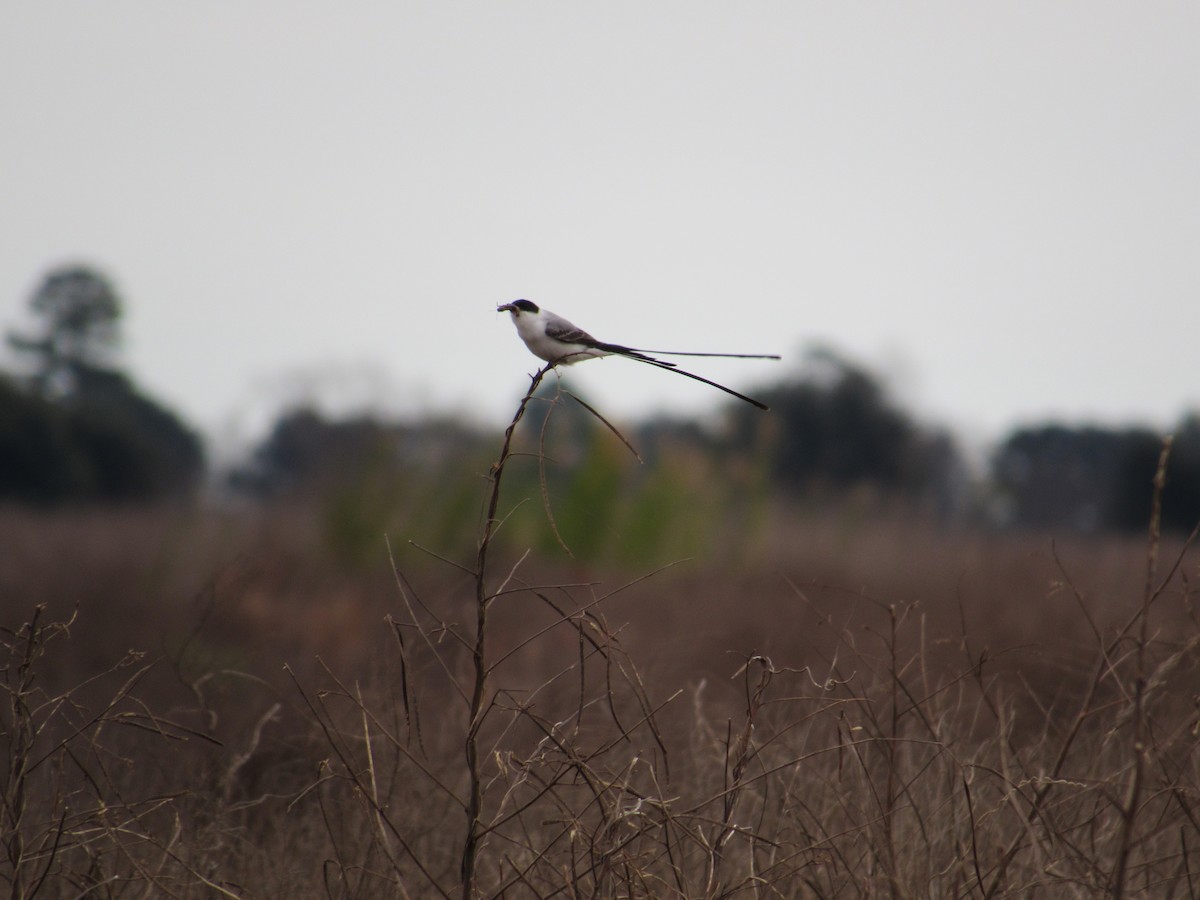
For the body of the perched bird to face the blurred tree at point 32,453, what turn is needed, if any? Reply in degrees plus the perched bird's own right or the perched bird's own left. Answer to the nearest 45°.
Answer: approximately 45° to the perched bird's own right

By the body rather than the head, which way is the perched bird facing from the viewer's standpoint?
to the viewer's left

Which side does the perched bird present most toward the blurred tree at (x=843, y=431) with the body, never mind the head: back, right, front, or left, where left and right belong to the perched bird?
right

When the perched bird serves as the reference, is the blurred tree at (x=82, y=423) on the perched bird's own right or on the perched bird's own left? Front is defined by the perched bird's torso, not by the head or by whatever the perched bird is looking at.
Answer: on the perched bird's own right

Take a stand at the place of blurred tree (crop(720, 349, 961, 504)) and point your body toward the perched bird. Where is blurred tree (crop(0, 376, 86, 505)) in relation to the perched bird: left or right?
right

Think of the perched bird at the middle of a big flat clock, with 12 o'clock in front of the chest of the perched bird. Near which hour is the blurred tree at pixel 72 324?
The blurred tree is roughly at 2 o'clock from the perched bird.
